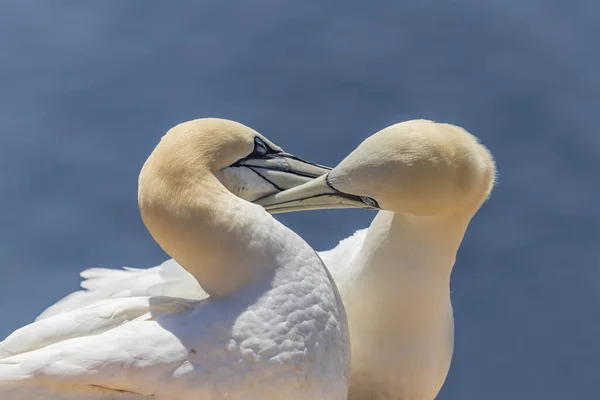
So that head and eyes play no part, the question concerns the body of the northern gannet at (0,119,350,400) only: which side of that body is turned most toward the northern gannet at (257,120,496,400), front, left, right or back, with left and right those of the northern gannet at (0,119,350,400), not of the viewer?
front

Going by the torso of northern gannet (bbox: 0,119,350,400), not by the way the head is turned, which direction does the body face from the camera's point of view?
to the viewer's right
